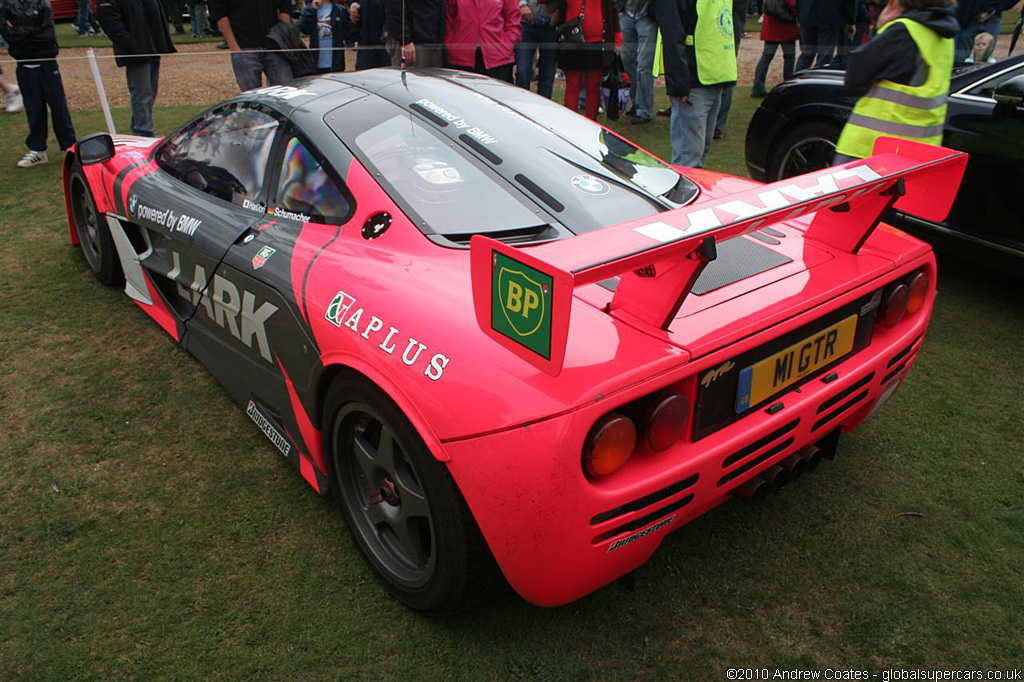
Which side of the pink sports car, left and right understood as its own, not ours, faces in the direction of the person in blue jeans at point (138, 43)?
front

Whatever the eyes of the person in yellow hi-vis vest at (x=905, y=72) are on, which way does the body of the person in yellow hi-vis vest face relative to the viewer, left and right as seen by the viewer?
facing to the left of the viewer

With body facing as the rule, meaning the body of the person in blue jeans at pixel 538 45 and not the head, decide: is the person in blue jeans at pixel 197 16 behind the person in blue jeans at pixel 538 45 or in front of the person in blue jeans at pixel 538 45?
behind

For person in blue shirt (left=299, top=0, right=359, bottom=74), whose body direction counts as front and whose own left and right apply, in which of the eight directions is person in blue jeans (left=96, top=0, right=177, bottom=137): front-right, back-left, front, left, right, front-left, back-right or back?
front-right

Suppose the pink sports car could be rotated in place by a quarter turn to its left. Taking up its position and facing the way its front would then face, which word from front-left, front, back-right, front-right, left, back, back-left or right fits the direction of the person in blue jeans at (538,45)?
back-right

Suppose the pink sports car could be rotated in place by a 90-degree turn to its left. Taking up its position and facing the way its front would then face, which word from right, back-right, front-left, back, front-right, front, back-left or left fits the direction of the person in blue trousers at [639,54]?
back-right

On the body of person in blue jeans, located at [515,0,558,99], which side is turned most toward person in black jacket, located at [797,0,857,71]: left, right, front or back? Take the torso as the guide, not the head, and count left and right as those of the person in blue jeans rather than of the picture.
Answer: left

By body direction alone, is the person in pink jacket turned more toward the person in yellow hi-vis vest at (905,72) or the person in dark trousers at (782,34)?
the person in yellow hi-vis vest
